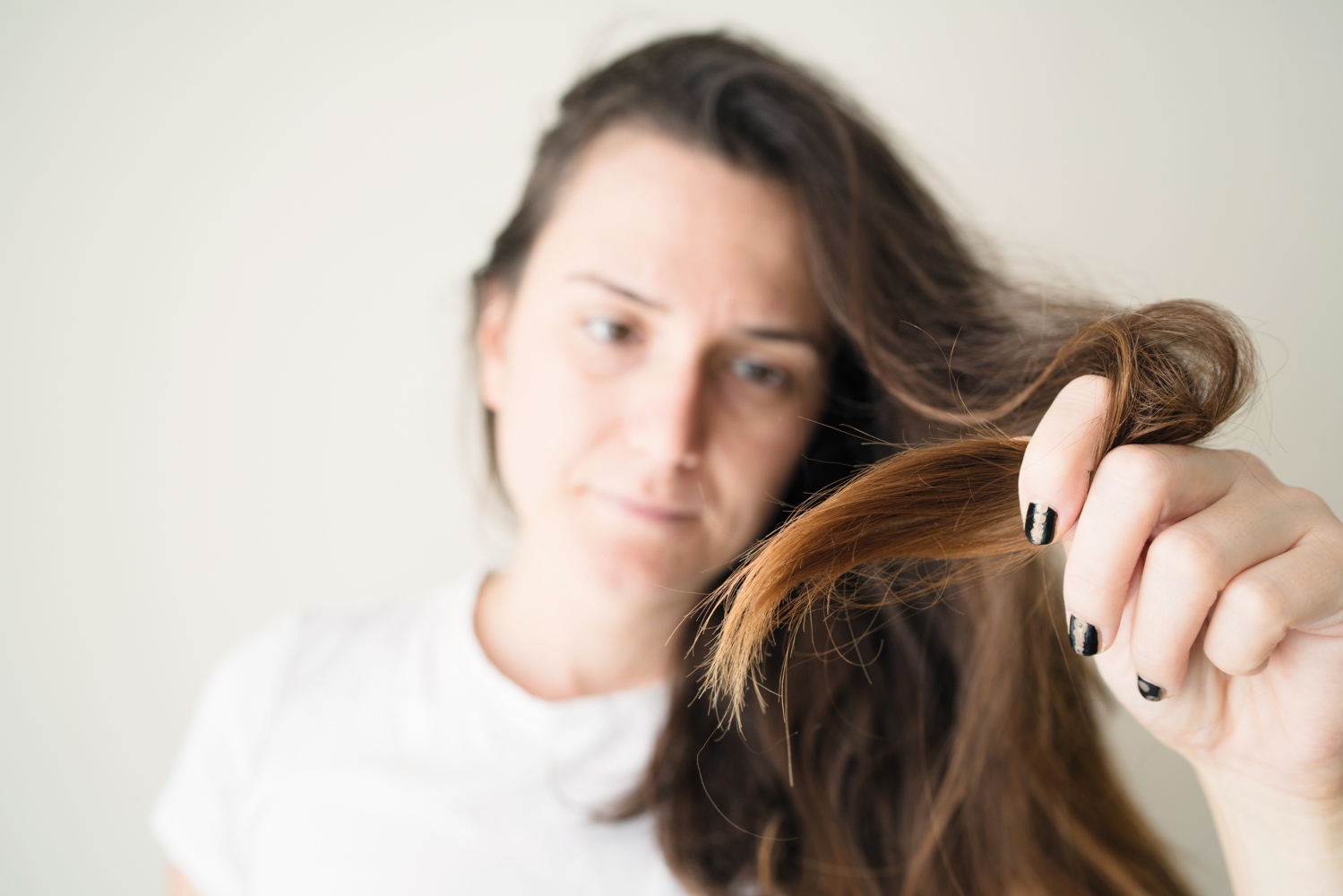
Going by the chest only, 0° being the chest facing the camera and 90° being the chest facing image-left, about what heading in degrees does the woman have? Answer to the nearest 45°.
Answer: approximately 0°
